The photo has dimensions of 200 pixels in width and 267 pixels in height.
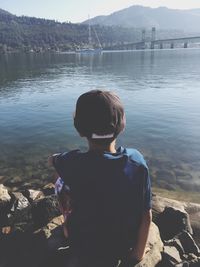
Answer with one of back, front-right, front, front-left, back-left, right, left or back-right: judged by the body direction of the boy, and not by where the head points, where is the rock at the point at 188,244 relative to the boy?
front-right

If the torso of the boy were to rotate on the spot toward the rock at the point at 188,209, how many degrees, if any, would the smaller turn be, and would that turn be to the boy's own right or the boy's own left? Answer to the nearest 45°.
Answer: approximately 45° to the boy's own right

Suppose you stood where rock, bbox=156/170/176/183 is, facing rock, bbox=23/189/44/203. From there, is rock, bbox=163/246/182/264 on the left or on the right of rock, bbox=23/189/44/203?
left

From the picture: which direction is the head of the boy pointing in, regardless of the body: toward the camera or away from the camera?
away from the camera

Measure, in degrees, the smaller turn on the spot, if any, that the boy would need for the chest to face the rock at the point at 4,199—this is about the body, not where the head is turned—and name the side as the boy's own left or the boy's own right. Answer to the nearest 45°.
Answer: approximately 45° to the boy's own left

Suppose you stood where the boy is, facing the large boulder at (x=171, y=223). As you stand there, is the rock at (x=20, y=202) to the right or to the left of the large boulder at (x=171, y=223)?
left

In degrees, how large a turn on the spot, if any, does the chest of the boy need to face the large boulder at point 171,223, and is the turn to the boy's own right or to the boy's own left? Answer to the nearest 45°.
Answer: approximately 45° to the boy's own right

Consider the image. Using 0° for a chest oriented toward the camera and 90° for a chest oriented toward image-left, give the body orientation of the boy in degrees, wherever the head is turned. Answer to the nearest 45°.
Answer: approximately 180°
